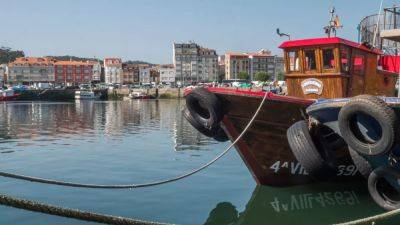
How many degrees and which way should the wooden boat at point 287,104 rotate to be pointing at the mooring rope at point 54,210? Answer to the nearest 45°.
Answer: approximately 45° to its left

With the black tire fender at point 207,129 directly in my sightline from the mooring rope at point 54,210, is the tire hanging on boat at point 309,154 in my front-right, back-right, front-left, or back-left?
front-right

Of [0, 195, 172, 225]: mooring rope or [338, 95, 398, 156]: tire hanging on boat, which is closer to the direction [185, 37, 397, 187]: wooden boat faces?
the mooring rope

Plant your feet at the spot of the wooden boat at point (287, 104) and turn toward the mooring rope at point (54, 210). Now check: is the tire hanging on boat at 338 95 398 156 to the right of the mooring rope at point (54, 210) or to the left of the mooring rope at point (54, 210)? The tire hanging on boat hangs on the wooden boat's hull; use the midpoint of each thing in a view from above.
left
